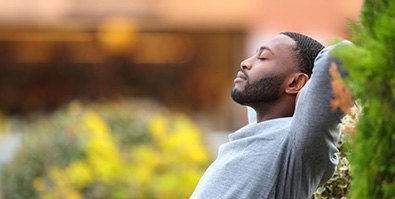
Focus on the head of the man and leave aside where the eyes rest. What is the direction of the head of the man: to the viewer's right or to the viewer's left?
to the viewer's left

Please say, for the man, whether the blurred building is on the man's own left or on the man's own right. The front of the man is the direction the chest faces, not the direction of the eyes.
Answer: on the man's own right

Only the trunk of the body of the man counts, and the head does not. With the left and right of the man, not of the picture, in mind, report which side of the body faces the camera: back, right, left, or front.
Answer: left
